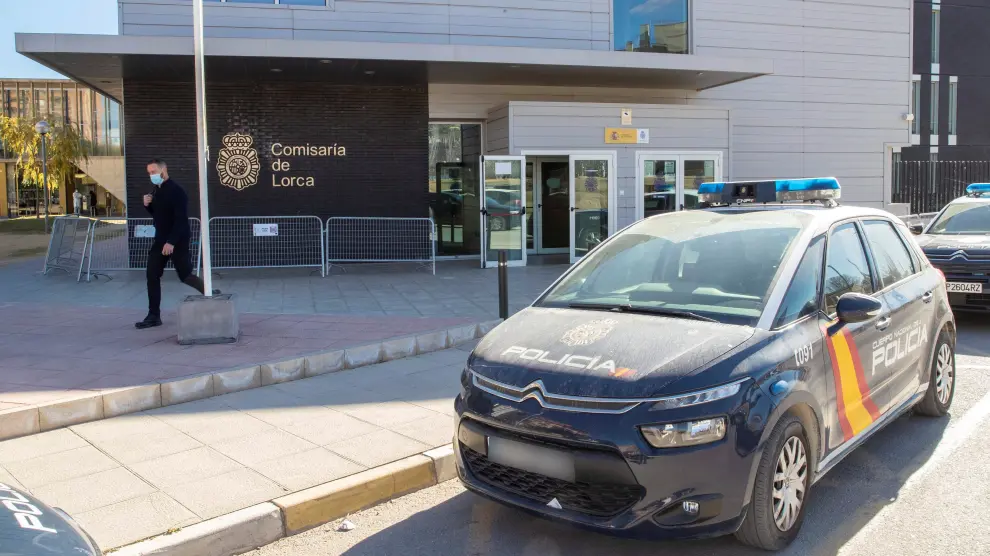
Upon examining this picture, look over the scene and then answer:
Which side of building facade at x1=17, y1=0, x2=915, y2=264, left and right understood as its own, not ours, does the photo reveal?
front

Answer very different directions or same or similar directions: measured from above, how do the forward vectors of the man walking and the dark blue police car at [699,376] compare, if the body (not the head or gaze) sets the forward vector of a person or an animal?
same or similar directions

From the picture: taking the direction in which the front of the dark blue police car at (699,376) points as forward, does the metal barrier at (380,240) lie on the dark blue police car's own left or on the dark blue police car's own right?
on the dark blue police car's own right

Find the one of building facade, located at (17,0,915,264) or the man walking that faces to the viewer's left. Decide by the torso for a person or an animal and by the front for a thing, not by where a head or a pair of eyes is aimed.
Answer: the man walking

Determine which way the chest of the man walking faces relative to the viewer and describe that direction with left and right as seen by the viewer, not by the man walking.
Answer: facing to the left of the viewer

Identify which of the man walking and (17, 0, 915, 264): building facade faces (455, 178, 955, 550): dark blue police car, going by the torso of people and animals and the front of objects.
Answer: the building facade

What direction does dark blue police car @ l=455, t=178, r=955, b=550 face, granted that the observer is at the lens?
facing the viewer and to the left of the viewer

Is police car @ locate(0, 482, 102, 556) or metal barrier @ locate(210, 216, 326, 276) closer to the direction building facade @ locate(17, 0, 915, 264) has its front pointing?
the police car

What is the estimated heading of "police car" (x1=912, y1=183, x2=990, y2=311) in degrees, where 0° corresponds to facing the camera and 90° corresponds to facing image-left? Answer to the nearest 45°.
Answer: approximately 45°

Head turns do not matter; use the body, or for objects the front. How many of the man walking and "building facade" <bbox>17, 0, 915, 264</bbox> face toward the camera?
1

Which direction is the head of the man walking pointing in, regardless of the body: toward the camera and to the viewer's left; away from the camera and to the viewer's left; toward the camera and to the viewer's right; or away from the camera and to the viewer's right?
toward the camera and to the viewer's left
